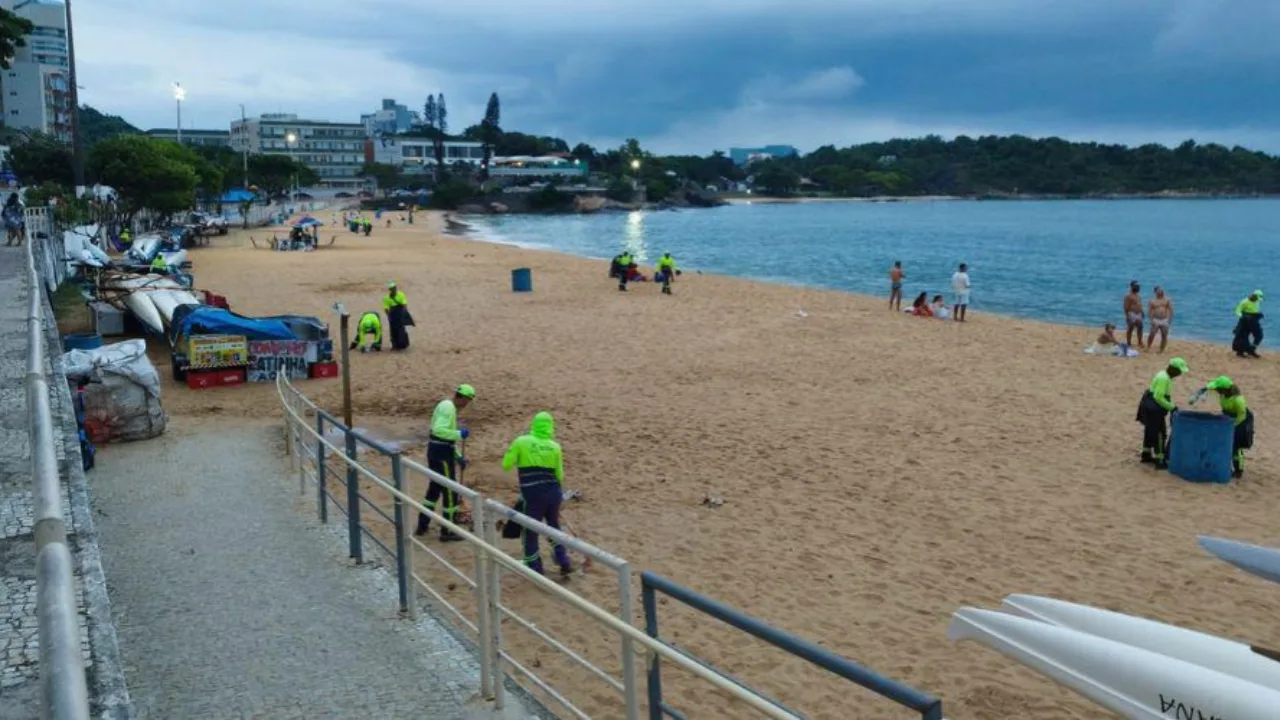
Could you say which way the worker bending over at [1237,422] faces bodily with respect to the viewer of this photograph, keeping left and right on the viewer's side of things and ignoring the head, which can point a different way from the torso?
facing to the left of the viewer

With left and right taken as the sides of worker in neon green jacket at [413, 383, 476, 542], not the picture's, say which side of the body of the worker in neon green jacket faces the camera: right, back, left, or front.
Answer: right

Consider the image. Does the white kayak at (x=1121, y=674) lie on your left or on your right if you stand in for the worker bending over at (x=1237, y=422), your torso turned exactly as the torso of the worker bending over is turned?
on your left

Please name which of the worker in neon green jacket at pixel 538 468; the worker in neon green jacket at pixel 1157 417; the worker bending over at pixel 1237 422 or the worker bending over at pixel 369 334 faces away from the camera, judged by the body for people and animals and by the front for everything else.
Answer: the worker in neon green jacket at pixel 538 468

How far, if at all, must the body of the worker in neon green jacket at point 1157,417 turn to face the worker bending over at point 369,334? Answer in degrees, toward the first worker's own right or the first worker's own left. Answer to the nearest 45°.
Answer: approximately 180°

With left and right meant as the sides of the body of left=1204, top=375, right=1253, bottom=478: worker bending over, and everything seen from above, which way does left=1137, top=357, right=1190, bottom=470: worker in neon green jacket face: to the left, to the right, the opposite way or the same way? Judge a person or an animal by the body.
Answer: the opposite way

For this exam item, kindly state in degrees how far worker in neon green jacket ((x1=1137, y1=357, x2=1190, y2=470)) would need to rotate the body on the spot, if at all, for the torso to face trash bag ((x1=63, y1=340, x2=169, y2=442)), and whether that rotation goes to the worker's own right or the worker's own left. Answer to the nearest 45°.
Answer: approximately 135° to the worker's own right

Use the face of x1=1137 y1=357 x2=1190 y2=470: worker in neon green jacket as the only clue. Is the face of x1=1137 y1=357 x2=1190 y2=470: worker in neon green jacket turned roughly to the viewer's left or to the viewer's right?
to the viewer's right

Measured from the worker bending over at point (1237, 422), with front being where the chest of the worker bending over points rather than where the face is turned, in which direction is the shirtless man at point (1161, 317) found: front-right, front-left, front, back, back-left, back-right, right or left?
right

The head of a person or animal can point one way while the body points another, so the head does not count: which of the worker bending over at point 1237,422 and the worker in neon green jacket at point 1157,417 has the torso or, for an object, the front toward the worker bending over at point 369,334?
the worker bending over at point 1237,422

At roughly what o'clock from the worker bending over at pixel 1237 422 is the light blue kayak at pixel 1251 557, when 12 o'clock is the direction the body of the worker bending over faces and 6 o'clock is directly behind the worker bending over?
The light blue kayak is roughly at 9 o'clock from the worker bending over.

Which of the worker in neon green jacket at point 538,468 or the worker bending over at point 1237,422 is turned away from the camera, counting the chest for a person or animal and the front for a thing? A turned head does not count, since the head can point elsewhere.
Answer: the worker in neon green jacket

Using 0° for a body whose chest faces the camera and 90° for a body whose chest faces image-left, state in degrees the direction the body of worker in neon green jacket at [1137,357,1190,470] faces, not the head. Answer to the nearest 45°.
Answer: approximately 270°

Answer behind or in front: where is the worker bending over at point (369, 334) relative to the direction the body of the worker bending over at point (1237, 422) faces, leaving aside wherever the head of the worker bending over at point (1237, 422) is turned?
in front

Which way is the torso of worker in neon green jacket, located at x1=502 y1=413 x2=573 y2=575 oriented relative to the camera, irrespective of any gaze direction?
away from the camera

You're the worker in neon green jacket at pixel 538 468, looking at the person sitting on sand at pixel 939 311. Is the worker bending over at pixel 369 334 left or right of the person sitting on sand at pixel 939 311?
left
